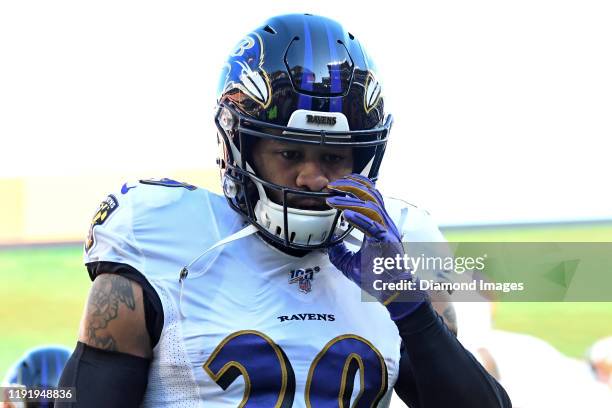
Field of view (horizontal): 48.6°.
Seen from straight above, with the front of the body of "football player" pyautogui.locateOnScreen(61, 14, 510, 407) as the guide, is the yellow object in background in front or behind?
behind

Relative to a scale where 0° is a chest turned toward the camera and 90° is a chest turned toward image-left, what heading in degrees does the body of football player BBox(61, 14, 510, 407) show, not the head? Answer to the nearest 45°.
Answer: approximately 0°

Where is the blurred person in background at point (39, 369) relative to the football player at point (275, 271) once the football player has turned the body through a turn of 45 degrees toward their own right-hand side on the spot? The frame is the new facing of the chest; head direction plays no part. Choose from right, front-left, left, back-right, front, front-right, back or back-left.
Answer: right
